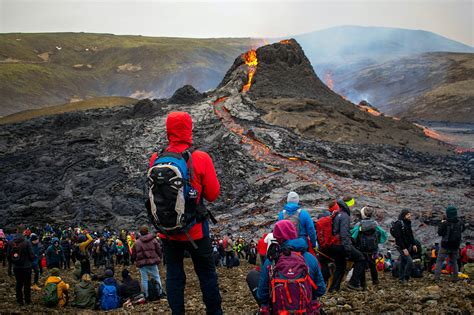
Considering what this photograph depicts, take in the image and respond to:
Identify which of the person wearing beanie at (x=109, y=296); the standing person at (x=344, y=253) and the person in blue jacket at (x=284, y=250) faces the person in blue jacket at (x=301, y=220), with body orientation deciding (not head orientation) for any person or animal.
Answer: the person in blue jacket at (x=284, y=250)

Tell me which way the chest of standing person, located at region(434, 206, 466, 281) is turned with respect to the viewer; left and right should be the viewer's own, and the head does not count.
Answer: facing away from the viewer

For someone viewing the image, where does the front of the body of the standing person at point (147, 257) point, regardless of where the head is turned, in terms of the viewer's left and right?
facing away from the viewer

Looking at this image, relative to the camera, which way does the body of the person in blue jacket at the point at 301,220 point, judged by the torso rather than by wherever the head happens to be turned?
away from the camera

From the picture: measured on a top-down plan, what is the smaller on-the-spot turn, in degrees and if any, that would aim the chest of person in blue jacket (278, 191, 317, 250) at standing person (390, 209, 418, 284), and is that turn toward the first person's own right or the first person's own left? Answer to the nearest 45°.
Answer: approximately 45° to the first person's own right

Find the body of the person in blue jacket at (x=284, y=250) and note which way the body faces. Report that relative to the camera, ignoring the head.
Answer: away from the camera

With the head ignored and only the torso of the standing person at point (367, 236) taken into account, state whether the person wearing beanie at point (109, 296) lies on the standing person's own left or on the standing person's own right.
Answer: on the standing person's own left

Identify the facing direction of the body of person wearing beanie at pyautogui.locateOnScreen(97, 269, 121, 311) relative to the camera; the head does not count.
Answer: away from the camera

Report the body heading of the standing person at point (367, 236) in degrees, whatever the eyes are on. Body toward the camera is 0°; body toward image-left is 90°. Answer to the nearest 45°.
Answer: approximately 180°
